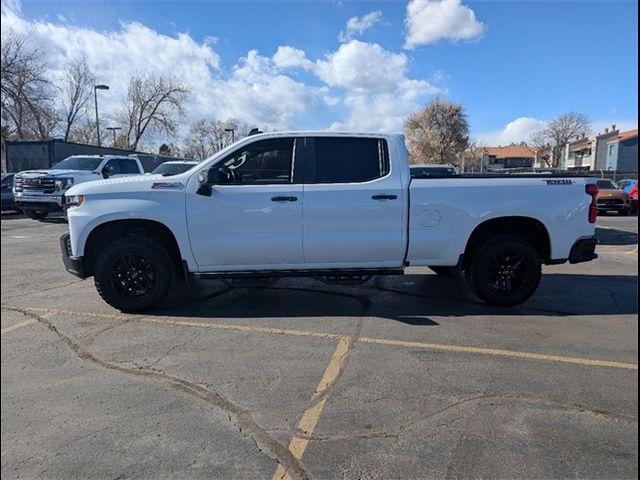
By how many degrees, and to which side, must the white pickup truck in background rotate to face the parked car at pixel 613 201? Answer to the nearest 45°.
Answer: approximately 135° to its left

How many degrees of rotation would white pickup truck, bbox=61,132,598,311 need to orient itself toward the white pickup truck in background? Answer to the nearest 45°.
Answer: approximately 45° to its right

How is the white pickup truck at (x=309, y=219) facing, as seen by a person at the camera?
facing to the left of the viewer

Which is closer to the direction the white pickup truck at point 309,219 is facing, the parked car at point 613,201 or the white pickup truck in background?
the white pickup truck in background

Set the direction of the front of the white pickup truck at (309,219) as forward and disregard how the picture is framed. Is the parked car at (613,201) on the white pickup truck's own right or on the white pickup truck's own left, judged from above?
on the white pickup truck's own right

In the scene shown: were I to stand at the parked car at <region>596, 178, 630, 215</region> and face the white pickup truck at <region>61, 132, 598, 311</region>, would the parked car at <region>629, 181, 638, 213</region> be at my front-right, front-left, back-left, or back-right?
back-left

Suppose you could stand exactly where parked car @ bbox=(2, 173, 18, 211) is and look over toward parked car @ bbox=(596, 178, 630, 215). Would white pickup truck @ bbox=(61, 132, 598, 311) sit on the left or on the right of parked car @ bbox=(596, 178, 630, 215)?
right

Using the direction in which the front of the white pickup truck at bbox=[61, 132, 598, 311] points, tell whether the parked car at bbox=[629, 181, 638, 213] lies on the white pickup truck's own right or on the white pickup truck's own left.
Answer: on the white pickup truck's own right

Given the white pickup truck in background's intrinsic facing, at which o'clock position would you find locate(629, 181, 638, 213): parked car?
The parked car is roughly at 8 o'clock from the white pickup truck in background.

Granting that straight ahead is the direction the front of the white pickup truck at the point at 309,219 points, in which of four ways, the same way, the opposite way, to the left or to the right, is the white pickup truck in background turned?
to the left

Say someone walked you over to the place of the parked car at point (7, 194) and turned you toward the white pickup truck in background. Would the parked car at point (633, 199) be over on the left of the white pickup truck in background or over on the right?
left

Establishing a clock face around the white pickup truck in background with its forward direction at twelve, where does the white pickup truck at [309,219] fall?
The white pickup truck is roughly at 10 o'clock from the white pickup truck in background.

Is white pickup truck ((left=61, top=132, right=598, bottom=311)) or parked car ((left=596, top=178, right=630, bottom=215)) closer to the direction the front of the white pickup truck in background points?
the white pickup truck

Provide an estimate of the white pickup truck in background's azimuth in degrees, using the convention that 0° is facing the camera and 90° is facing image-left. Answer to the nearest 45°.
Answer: approximately 45°
